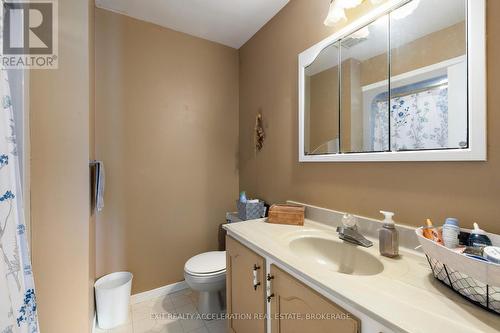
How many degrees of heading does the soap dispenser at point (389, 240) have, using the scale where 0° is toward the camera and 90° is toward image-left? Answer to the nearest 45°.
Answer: approximately 90°

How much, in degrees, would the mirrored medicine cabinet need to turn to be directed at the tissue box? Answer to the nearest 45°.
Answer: approximately 45° to its right

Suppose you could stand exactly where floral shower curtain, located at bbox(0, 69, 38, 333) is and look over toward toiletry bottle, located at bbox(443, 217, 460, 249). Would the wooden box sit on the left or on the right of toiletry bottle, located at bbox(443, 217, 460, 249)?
left

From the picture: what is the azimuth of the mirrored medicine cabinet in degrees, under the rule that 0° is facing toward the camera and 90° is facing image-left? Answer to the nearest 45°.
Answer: approximately 45°
